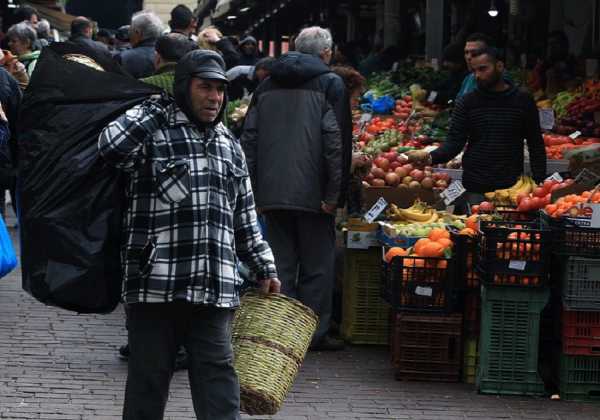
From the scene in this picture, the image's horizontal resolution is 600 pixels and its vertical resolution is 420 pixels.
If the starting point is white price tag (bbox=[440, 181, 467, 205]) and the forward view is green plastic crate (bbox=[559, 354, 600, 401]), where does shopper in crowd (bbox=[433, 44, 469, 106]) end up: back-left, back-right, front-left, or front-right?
back-left

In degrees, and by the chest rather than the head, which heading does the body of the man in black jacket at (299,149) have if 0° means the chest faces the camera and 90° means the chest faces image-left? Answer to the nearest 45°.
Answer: approximately 225°

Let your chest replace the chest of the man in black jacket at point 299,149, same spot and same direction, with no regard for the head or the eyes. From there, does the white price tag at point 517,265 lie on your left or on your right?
on your right

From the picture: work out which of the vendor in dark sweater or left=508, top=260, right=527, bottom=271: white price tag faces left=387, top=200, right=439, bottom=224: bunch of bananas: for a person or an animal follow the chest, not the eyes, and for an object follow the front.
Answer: the vendor in dark sweater

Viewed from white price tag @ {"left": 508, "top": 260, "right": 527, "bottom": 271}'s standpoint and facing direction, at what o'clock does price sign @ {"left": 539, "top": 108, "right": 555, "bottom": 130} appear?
The price sign is roughly at 6 o'clock from the white price tag.

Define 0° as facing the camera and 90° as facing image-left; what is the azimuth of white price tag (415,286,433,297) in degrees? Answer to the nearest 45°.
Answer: approximately 0°

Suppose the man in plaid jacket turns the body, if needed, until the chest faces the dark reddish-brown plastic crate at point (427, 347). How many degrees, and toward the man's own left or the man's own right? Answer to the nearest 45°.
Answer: approximately 90° to the man's own left
